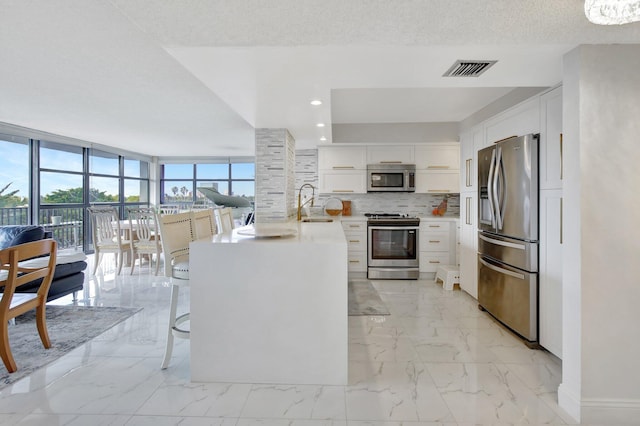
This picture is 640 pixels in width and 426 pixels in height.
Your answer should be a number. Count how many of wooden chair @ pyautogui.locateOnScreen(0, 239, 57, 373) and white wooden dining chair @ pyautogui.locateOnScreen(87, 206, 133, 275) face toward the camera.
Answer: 0

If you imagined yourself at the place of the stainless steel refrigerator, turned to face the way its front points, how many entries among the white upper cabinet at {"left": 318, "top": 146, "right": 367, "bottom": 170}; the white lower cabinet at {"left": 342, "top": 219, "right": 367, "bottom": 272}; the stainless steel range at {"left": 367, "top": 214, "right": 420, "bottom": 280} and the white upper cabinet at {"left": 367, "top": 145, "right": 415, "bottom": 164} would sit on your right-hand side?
4

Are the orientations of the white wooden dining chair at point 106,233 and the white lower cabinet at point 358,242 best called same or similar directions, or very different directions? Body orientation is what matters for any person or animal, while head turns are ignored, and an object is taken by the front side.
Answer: very different directions

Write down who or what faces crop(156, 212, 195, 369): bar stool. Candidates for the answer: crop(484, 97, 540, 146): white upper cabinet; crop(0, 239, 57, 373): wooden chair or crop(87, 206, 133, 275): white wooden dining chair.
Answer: the white upper cabinet

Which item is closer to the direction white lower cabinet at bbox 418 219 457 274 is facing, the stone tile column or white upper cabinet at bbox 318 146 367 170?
the stone tile column

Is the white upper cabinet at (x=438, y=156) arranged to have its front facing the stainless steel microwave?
no

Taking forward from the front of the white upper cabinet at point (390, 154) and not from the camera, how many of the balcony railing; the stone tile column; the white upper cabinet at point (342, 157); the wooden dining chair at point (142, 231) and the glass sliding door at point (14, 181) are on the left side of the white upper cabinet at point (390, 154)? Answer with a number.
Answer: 0

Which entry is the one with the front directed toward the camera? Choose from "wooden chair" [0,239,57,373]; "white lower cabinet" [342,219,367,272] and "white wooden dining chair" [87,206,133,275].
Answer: the white lower cabinet

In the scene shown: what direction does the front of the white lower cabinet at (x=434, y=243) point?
toward the camera

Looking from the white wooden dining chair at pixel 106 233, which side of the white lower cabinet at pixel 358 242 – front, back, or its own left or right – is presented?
right

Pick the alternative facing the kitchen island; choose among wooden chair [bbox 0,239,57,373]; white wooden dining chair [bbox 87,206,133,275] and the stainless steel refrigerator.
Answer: the stainless steel refrigerator

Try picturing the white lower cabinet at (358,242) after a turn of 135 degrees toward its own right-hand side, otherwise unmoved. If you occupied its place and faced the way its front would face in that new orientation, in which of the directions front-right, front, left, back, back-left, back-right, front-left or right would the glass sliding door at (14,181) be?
front-left

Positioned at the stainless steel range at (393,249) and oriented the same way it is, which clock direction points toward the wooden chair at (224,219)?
The wooden chair is roughly at 1 o'clock from the stainless steel range.

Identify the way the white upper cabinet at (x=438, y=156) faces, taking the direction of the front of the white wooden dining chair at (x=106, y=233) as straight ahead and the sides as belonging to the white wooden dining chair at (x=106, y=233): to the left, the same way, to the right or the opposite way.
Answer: the opposite way

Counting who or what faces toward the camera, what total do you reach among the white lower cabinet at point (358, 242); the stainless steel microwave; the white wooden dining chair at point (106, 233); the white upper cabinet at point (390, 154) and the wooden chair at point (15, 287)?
3

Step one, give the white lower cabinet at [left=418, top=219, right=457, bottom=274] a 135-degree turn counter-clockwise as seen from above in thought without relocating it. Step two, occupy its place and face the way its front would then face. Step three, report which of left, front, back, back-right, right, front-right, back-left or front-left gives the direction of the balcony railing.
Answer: back-left

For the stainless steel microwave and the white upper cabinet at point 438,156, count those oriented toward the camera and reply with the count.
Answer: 2

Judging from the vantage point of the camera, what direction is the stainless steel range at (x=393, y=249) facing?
facing the viewer

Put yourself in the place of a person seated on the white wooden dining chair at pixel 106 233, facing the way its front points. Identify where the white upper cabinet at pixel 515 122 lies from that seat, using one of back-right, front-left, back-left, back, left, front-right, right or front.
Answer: right

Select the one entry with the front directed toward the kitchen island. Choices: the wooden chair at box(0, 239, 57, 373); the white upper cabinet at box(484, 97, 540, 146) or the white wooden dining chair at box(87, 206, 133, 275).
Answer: the white upper cabinet

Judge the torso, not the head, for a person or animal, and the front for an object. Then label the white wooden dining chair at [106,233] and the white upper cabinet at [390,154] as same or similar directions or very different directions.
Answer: very different directions
